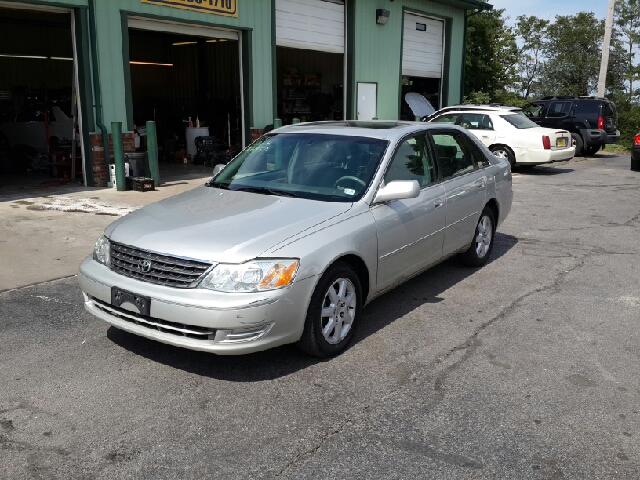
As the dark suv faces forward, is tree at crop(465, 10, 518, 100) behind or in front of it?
in front

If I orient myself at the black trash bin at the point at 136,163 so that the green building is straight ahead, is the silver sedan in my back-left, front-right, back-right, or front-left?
back-right

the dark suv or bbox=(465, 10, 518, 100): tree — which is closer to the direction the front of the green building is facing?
the dark suv

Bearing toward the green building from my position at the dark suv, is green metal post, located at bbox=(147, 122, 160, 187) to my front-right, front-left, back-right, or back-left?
front-left

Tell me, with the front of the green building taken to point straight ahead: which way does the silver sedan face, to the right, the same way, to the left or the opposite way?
to the right

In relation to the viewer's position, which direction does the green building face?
facing the viewer and to the right of the viewer

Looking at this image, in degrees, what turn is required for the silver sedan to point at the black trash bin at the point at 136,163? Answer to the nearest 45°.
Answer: approximately 135° to its right

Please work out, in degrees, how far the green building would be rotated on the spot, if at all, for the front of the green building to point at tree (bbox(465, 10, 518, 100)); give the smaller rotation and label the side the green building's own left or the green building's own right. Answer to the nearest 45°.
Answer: approximately 90° to the green building's own left

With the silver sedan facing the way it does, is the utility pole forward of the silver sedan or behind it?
behind

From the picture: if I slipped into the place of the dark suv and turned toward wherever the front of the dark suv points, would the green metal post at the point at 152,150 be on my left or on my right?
on my left

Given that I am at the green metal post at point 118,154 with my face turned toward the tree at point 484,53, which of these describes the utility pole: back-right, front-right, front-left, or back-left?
front-right

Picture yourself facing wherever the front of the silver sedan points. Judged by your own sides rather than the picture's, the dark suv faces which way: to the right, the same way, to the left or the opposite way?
to the right

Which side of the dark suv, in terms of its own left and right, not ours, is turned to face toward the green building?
left

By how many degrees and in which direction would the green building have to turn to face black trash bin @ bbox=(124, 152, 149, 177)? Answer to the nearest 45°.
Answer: approximately 45° to its right

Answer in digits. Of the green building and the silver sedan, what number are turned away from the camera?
0

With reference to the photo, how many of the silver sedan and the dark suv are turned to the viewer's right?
0

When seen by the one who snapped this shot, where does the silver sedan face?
facing the viewer and to the left of the viewer
